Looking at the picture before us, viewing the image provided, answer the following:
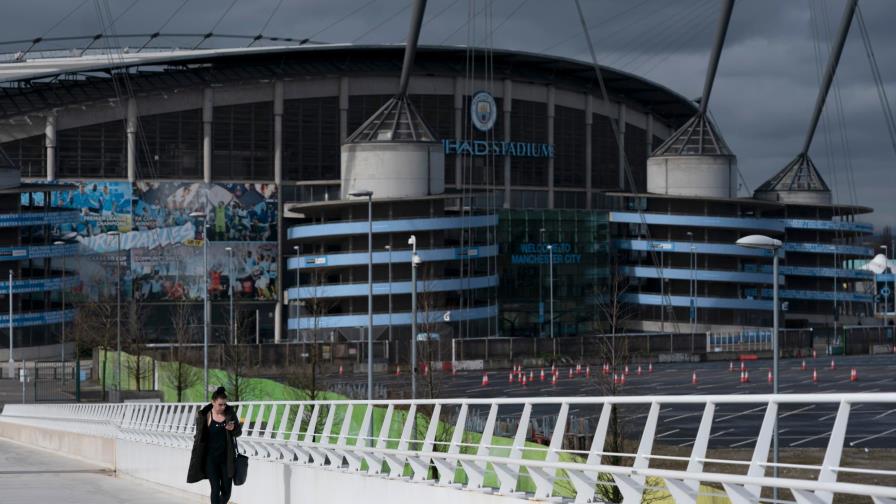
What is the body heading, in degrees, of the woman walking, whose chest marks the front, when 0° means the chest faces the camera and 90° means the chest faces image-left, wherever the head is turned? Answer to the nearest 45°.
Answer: approximately 0°
